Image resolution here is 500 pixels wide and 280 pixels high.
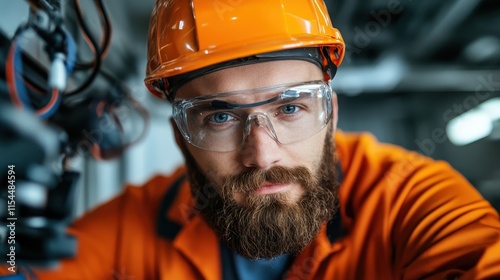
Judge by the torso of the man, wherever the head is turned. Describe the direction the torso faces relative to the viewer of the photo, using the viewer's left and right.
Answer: facing the viewer

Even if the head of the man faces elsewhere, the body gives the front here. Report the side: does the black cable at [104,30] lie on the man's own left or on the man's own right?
on the man's own right
